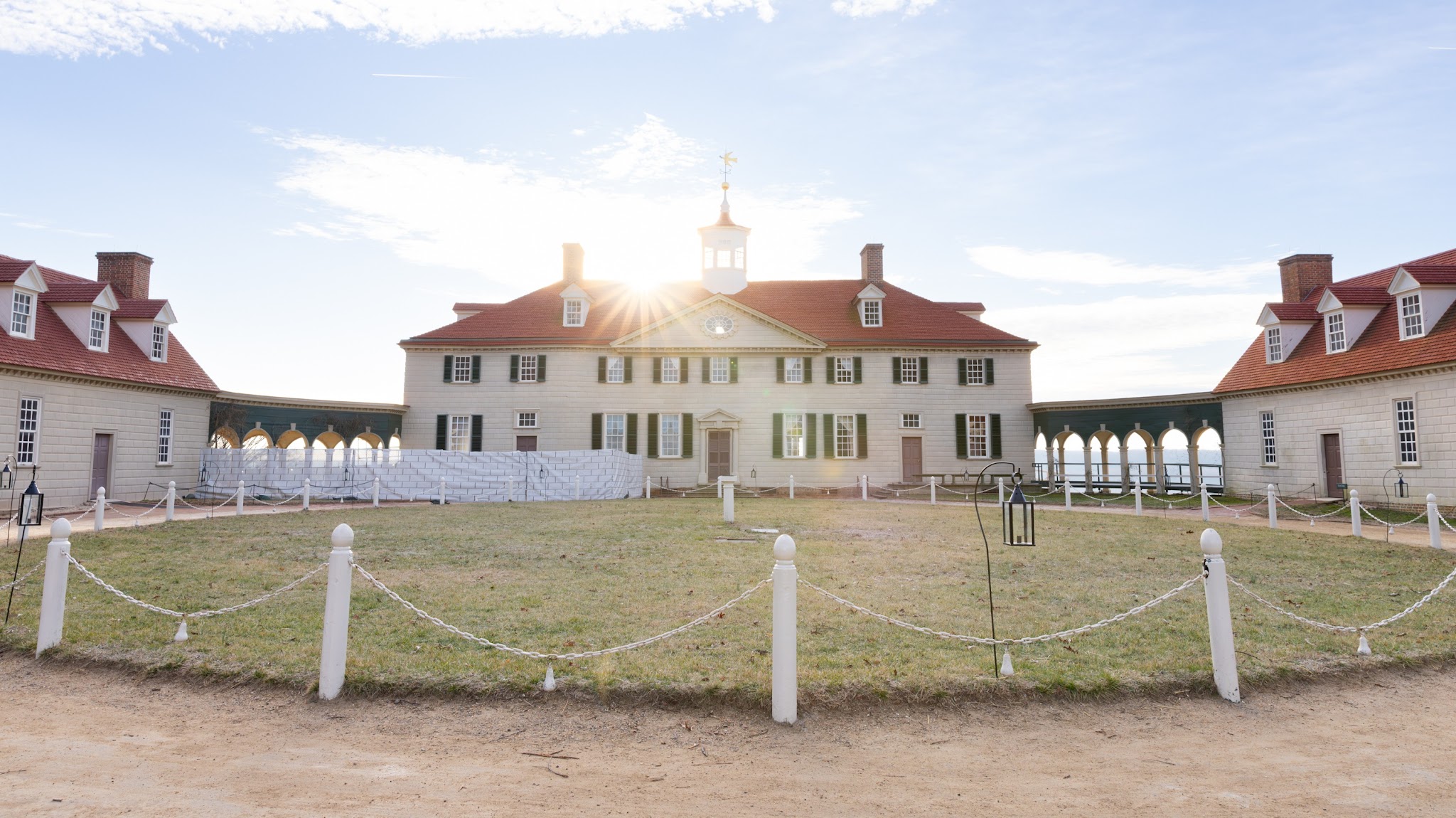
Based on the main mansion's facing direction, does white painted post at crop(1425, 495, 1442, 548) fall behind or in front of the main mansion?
in front

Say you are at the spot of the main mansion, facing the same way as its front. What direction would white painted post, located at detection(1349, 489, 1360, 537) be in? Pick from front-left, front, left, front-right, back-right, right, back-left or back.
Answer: front-left

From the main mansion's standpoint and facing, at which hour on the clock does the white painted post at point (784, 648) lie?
The white painted post is roughly at 12 o'clock from the main mansion.

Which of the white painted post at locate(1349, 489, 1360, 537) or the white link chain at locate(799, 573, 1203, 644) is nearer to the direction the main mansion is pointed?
the white link chain

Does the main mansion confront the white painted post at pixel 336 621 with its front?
yes

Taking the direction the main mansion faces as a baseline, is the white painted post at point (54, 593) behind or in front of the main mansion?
in front

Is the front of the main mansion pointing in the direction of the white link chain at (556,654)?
yes

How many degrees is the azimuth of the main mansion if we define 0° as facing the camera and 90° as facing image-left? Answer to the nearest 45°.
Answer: approximately 0°

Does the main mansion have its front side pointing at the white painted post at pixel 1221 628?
yes

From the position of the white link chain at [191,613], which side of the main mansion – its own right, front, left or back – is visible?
front
